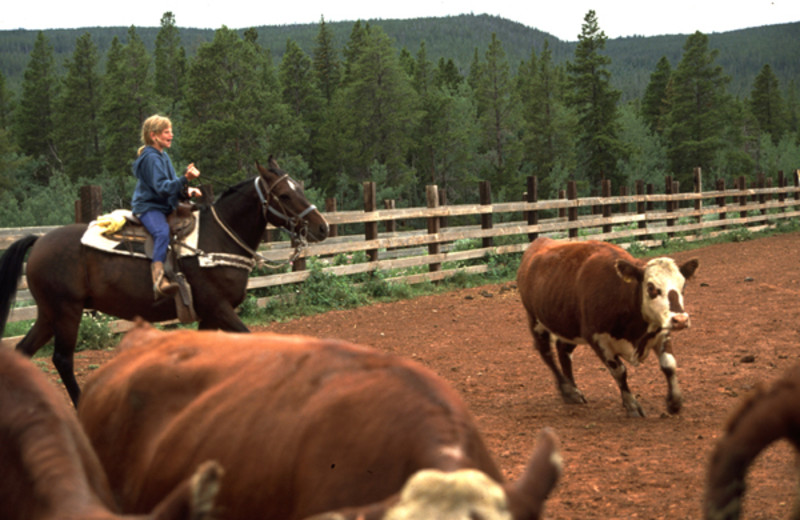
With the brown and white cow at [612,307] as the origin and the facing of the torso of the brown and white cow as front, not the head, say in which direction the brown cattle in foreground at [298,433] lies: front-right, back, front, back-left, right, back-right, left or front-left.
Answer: front-right

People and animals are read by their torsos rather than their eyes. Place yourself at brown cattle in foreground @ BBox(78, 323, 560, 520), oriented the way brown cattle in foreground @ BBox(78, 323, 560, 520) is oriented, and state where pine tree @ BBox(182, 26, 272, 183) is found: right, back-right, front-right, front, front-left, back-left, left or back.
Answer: back-left

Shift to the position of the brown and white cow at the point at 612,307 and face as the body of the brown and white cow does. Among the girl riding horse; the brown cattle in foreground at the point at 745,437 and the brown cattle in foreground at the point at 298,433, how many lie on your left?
0

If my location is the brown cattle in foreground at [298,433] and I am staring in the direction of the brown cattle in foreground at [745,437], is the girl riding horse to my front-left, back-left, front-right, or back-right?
back-left

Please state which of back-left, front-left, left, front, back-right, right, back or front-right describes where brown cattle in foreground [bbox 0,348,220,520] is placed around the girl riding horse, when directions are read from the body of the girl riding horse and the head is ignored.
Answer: right

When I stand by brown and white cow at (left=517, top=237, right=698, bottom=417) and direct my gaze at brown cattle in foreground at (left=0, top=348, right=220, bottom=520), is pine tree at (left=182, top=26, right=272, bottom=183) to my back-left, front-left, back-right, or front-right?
back-right

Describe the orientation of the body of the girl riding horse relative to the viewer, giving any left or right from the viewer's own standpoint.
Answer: facing to the right of the viewer

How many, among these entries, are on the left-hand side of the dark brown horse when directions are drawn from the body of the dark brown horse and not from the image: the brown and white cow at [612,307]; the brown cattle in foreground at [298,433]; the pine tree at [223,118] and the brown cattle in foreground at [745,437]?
1

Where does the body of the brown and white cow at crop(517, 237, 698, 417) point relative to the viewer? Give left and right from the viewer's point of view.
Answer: facing the viewer and to the right of the viewer

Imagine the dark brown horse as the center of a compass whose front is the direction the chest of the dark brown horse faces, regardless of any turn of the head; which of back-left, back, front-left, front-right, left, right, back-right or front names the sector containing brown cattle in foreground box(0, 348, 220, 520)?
right

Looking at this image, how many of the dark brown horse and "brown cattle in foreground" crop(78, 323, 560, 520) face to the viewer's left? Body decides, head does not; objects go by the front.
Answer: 0

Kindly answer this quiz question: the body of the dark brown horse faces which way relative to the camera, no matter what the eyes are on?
to the viewer's right

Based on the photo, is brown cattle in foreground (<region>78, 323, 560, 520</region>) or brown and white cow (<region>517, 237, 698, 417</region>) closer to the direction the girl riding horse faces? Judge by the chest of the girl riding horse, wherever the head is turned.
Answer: the brown and white cow

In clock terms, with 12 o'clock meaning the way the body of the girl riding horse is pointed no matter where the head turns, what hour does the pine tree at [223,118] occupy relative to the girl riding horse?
The pine tree is roughly at 9 o'clock from the girl riding horse.

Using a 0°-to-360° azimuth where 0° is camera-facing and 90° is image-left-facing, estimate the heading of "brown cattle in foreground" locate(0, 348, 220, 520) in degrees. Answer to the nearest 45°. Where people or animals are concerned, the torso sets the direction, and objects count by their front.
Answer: approximately 315°

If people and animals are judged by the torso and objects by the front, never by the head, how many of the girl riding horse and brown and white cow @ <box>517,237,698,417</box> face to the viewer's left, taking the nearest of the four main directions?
0
